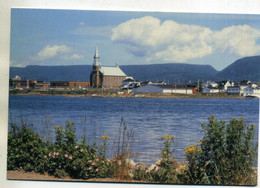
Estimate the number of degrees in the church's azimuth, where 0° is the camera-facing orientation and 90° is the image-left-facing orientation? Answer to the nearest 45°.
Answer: approximately 45°

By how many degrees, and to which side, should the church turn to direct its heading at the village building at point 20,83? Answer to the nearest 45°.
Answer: approximately 45° to its right

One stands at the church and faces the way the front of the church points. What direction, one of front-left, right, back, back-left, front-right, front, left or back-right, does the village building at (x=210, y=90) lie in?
back-left

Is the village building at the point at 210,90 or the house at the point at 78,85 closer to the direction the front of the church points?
the house

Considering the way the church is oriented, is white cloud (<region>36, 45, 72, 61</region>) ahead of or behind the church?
ahead

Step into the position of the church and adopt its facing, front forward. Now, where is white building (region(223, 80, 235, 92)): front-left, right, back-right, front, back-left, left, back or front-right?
back-left

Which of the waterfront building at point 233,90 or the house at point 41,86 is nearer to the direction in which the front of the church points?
the house

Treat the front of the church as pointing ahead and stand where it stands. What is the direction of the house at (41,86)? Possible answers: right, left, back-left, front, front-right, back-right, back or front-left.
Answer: front-right

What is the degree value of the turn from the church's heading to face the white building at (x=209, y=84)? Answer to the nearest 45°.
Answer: approximately 135° to its left
